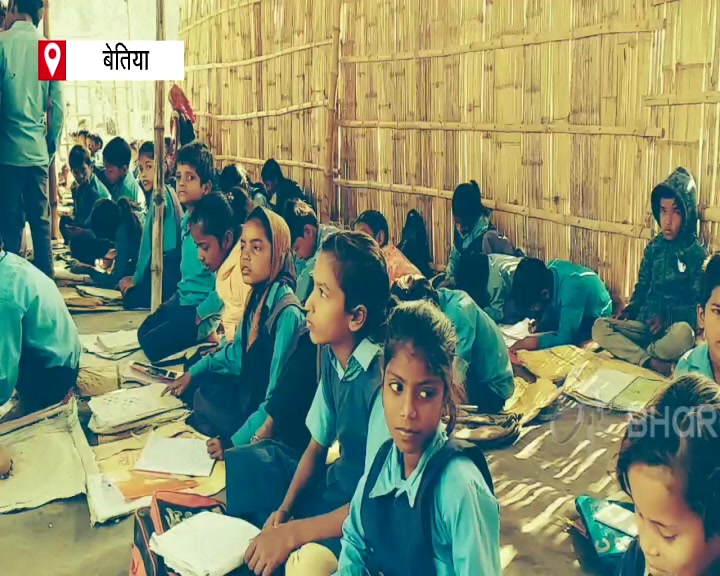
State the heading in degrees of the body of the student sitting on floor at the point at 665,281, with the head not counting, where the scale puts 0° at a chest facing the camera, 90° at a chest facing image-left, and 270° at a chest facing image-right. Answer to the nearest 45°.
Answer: approximately 45°

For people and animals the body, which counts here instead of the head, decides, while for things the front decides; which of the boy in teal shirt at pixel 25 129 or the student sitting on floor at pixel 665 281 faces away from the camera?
the boy in teal shirt

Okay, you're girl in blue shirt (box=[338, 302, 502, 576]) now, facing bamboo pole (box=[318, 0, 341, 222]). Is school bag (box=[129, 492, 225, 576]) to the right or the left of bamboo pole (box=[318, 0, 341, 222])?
left

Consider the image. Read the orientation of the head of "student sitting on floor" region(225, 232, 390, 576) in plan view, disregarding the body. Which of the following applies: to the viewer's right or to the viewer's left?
to the viewer's left

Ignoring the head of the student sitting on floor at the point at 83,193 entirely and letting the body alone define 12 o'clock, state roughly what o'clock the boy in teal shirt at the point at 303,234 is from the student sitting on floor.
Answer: The boy in teal shirt is roughly at 10 o'clock from the student sitting on floor.

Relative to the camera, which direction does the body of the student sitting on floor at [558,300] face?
to the viewer's left

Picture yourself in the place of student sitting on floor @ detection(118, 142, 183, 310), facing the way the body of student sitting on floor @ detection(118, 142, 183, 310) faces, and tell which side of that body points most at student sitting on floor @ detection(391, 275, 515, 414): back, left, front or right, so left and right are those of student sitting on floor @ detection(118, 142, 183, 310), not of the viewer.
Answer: left
